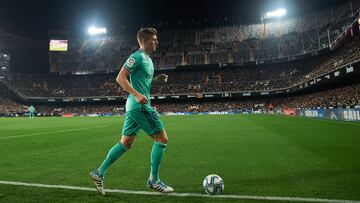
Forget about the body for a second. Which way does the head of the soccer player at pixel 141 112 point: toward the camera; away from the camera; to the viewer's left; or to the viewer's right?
to the viewer's right

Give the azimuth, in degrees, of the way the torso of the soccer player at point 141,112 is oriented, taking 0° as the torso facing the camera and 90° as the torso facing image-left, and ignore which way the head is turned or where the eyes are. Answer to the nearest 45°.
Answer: approximately 270°
